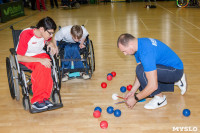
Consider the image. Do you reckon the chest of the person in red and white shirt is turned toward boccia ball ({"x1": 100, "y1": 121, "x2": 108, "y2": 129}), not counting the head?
yes

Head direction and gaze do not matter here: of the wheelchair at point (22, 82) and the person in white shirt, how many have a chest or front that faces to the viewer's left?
0

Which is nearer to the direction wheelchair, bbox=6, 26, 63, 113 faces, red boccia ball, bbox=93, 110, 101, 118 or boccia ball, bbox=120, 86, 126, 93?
the red boccia ball

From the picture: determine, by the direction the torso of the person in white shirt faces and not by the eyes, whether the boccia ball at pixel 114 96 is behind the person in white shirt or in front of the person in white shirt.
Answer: in front

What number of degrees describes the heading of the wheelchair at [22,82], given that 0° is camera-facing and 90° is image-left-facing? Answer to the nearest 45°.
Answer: approximately 315°

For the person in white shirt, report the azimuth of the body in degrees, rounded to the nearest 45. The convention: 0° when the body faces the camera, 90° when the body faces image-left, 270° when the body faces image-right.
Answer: approximately 0°

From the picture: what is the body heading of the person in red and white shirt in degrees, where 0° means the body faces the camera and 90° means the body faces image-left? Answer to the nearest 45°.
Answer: approximately 315°

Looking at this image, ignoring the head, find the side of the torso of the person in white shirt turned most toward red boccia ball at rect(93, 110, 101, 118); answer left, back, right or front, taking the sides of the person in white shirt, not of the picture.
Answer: front

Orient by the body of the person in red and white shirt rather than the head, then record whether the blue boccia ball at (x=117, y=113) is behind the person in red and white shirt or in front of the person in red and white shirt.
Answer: in front

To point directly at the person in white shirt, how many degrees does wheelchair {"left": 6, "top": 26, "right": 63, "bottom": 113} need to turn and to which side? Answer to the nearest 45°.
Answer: approximately 90° to its left

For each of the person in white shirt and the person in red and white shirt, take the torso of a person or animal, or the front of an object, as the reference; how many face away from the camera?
0
